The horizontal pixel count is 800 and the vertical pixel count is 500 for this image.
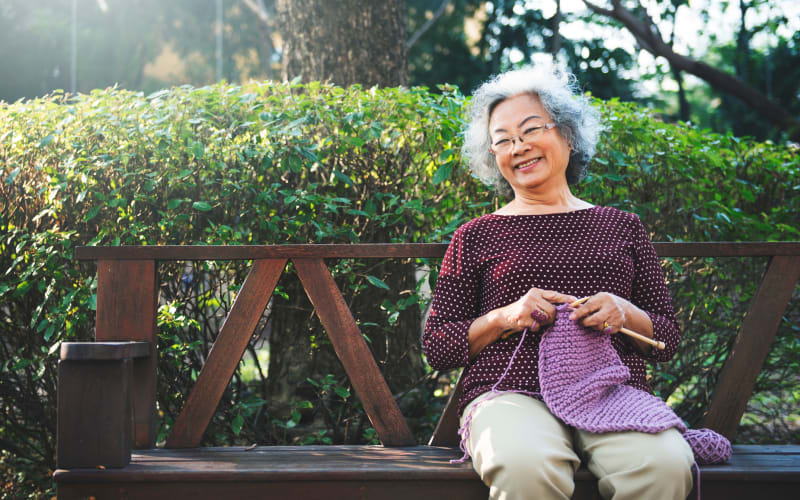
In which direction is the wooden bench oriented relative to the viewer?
toward the camera

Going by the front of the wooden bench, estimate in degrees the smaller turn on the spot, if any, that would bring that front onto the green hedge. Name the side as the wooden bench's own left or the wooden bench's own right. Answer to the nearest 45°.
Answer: approximately 180°

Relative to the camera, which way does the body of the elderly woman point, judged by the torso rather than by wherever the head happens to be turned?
toward the camera

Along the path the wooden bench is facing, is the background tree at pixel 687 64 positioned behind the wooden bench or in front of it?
behind
